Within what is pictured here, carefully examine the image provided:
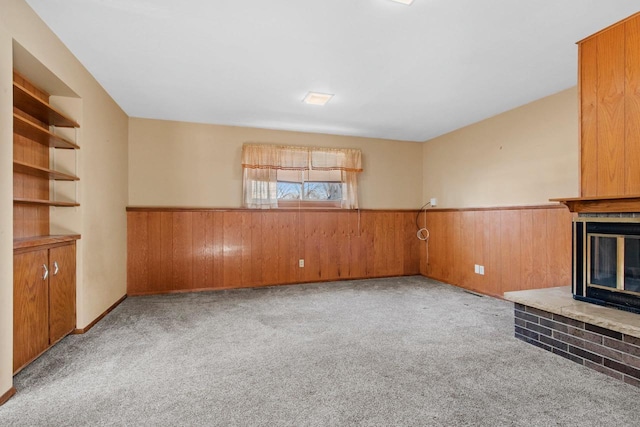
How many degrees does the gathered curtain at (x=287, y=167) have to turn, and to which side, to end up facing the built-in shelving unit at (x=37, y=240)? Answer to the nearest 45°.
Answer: approximately 45° to its right

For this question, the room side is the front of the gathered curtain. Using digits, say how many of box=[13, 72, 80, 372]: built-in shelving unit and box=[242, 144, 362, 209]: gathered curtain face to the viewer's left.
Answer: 0

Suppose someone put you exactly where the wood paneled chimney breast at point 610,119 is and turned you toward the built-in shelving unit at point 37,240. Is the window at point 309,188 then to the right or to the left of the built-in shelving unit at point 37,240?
right

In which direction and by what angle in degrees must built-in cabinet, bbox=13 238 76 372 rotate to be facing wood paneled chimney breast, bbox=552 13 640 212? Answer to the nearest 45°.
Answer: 0° — it already faces it

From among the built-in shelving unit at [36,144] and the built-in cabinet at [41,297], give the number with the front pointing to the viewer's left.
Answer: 0

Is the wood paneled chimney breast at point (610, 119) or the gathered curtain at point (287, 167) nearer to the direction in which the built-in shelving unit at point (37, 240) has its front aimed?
the wood paneled chimney breast

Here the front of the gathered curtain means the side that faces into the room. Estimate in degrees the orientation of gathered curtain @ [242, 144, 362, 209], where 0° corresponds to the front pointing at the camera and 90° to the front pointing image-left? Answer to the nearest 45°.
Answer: approximately 0°

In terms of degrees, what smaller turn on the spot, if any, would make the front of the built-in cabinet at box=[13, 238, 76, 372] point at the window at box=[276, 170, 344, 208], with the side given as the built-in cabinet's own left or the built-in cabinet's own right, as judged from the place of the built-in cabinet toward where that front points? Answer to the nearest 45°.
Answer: approximately 45° to the built-in cabinet's own left

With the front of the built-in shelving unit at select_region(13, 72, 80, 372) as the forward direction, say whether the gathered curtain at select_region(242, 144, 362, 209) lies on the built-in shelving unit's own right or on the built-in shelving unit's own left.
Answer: on the built-in shelving unit's own left

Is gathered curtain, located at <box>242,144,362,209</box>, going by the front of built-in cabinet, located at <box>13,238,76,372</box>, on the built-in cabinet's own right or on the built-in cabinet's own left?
on the built-in cabinet's own left

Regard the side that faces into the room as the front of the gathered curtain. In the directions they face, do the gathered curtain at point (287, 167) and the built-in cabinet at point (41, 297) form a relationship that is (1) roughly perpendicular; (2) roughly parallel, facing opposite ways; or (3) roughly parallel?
roughly perpendicular

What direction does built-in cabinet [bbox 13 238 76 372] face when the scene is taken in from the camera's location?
facing the viewer and to the right of the viewer
